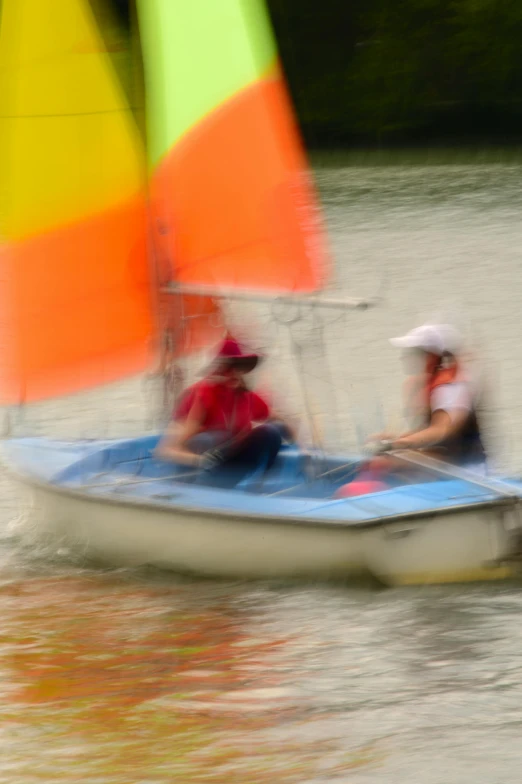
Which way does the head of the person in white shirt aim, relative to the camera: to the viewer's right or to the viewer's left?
to the viewer's left

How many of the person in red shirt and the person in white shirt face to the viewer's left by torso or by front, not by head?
1

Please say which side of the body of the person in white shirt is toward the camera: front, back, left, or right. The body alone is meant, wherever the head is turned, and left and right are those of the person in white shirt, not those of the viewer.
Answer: left

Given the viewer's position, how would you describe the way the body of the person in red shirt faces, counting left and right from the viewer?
facing the viewer and to the right of the viewer

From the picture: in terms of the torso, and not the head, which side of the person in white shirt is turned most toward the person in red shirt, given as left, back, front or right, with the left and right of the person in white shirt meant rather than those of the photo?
front

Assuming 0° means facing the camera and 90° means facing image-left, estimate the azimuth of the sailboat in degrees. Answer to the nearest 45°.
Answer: approximately 135°

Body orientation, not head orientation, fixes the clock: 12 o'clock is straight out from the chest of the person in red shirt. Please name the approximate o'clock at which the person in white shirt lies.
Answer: The person in white shirt is roughly at 11 o'clock from the person in red shirt.

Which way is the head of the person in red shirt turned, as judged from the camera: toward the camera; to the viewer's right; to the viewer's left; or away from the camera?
toward the camera
